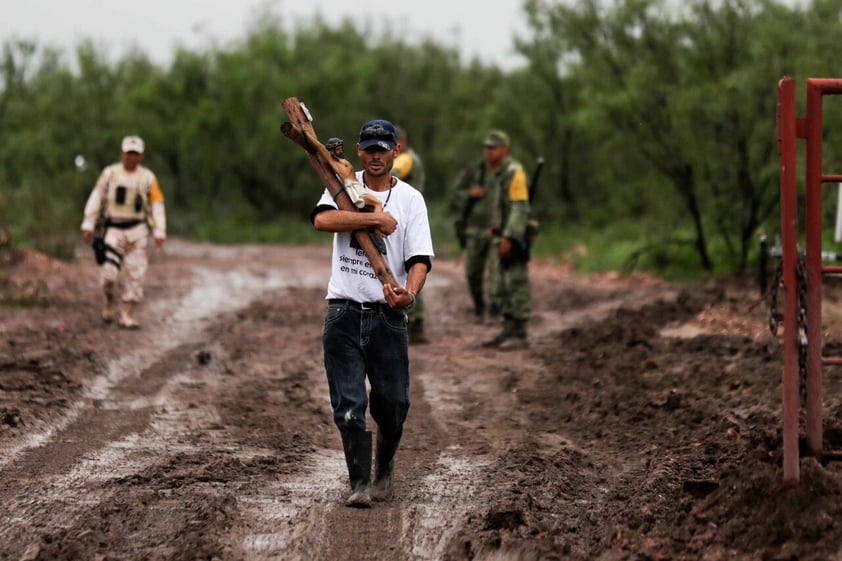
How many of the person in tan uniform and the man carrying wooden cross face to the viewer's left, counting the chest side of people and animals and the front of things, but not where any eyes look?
0

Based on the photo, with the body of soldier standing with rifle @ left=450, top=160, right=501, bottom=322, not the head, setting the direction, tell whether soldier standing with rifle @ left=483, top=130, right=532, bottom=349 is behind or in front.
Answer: in front

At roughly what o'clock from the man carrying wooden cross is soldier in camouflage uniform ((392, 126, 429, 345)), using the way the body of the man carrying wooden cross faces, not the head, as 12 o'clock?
The soldier in camouflage uniform is roughly at 6 o'clock from the man carrying wooden cross.

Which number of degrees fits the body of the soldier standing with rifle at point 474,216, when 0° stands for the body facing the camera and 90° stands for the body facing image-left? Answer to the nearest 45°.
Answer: approximately 315°

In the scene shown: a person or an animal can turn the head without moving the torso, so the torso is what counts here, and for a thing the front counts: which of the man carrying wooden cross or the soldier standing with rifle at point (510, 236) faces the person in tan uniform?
the soldier standing with rifle

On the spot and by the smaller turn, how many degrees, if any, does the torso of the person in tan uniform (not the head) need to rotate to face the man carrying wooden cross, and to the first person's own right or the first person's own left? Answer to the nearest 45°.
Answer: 0° — they already face them

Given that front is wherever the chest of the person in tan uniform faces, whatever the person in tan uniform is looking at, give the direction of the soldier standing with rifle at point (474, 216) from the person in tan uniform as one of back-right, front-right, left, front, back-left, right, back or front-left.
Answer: left

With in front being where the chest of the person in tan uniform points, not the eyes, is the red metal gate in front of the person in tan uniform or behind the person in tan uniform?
in front

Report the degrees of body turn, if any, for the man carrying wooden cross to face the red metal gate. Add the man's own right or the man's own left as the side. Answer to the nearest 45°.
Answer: approximately 90° to the man's own left
